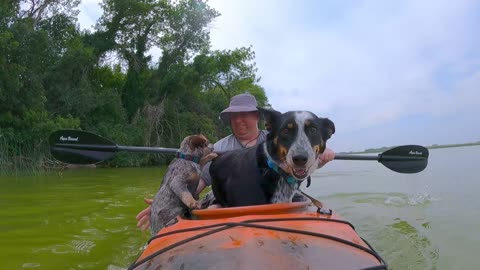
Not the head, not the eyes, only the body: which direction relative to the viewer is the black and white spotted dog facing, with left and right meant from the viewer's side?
facing the viewer and to the right of the viewer

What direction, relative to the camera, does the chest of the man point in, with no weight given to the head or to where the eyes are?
toward the camera

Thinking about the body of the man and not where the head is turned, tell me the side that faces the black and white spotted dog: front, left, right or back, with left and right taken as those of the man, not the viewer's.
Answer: front

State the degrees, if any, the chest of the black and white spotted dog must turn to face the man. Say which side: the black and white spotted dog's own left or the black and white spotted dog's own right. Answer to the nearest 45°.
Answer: approximately 135° to the black and white spotted dog's own left
